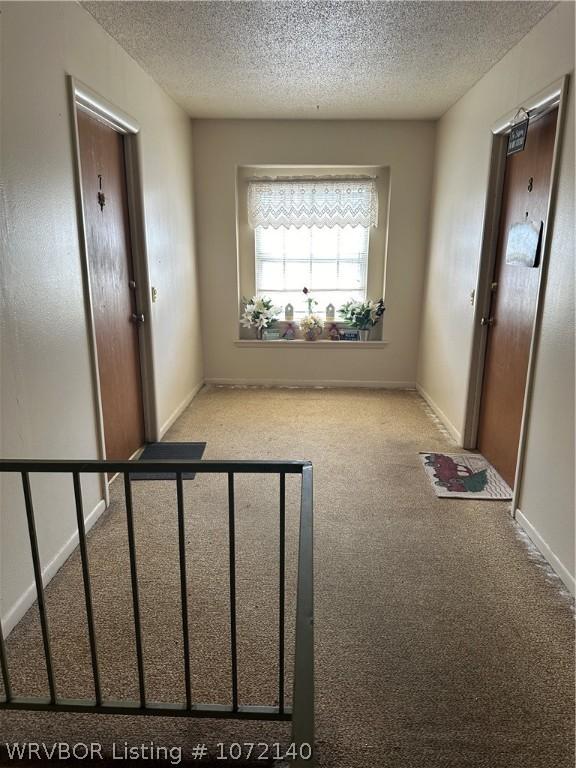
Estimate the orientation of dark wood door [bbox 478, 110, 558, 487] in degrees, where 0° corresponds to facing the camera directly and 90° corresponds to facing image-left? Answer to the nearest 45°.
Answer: approximately 90°

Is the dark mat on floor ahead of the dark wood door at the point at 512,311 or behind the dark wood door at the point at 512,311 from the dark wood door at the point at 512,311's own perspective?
ahead

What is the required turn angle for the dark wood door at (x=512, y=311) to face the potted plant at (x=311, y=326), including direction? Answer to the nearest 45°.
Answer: approximately 45° to its right

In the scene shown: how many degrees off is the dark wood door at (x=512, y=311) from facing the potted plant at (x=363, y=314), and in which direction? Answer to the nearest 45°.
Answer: approximately 45° to its right

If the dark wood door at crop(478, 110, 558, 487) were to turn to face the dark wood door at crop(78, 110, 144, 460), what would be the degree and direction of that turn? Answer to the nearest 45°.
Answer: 0° — it already faces it

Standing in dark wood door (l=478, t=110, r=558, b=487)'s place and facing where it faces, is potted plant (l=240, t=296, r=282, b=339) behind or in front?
in front

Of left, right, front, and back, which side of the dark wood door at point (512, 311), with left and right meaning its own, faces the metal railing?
left
